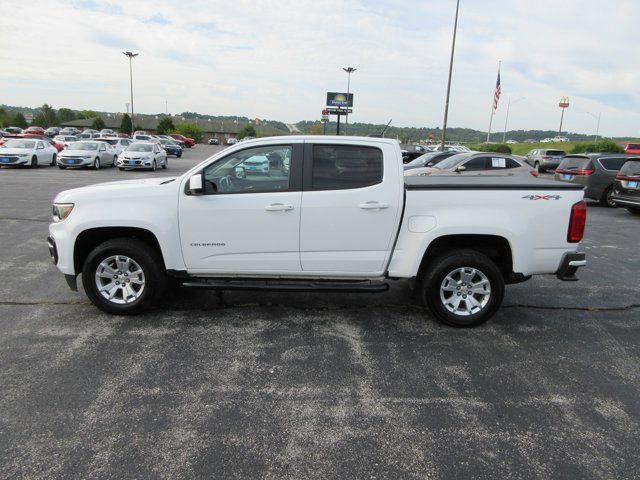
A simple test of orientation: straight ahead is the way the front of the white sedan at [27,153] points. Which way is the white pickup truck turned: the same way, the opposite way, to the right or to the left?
to the right

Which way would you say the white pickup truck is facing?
to the viewer's left

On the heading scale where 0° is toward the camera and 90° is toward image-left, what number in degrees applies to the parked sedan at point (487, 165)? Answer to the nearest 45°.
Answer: approximately 45°

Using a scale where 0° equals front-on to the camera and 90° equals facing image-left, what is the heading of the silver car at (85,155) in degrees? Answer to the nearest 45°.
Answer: approximately 45°

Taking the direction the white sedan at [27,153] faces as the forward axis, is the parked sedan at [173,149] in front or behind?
behind

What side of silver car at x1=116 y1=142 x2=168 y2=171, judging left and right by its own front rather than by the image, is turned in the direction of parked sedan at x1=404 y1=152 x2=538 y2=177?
left

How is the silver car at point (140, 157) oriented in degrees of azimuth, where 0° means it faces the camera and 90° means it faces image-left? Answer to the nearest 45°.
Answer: approximately 45°

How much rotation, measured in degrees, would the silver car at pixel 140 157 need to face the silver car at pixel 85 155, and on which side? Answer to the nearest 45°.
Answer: approximately 45° to its right

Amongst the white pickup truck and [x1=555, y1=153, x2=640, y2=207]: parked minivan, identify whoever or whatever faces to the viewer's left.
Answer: the white pickup truck

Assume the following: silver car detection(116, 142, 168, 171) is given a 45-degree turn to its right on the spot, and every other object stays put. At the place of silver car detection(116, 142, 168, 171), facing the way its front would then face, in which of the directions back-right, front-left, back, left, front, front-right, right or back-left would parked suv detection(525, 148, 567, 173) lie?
back

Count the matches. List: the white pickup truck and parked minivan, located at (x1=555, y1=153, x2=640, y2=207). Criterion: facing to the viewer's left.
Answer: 1

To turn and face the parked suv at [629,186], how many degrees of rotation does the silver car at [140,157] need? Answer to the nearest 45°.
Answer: approximately 90° to its left

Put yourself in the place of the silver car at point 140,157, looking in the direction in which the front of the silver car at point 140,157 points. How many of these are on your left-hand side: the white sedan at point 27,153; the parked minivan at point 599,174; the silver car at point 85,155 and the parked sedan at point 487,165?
2

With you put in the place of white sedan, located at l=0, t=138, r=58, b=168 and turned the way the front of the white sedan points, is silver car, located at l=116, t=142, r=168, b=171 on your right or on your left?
on your left
